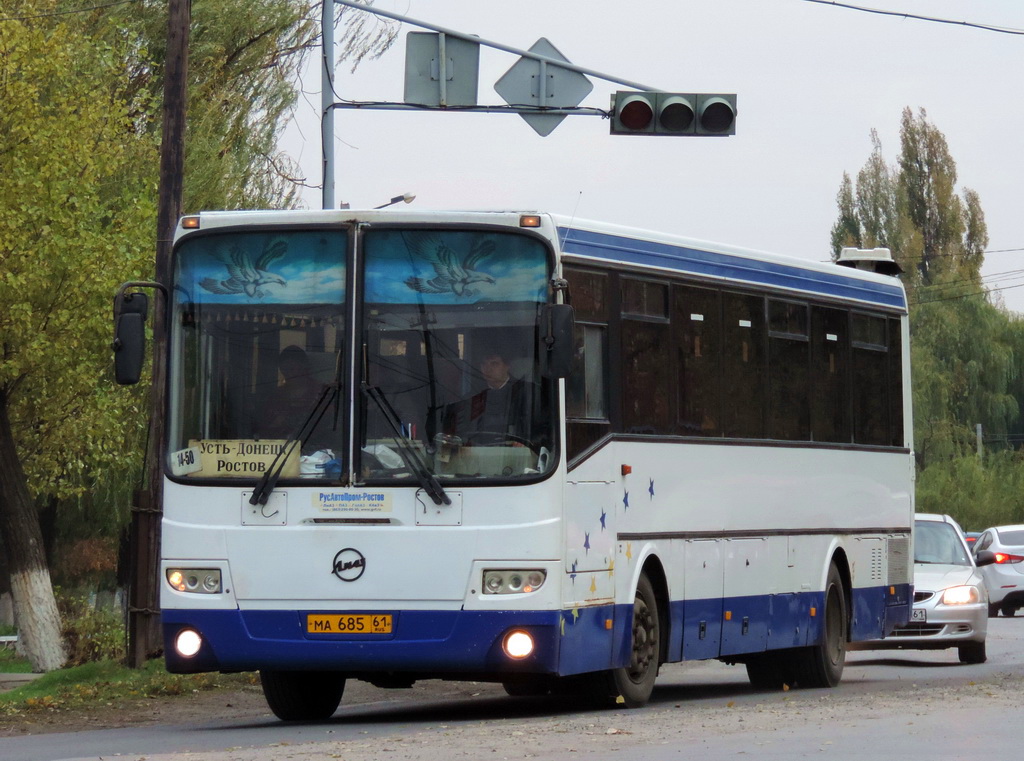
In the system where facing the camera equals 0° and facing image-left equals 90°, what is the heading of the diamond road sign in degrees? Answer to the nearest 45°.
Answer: approximately 180°

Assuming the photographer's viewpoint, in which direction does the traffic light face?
facing the viewer

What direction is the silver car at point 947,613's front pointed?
toward the camera

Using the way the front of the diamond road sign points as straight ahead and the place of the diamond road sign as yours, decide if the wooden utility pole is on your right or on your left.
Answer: on your left

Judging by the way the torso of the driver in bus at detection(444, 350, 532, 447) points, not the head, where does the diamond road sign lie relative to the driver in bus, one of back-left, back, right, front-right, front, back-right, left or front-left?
back

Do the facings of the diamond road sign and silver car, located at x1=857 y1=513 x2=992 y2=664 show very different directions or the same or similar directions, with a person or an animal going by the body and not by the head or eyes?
very different directions

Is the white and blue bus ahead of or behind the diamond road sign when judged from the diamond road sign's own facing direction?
behind

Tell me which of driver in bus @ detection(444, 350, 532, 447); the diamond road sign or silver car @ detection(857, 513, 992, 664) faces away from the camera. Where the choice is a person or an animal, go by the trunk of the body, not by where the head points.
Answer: the diamond road sign

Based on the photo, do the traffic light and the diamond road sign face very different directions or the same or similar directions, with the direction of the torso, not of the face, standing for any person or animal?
very different directions

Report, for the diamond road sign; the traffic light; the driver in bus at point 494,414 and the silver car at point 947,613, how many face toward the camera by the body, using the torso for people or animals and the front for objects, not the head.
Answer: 3

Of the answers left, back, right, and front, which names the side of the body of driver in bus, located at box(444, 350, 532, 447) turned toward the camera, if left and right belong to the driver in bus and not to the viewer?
front

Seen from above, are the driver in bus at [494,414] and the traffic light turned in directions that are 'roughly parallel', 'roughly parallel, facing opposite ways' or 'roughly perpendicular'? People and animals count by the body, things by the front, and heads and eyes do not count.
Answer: roughly parallel

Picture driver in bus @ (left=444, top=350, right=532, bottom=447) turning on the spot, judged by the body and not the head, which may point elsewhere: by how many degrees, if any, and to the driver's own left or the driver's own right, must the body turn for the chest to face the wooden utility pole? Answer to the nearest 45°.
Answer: approximately 135° to the driver's own right

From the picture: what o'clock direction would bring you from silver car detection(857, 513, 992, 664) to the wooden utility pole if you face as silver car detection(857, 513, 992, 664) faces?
The wooden utility pole is roughly at 2 o'clock from the silver car.
